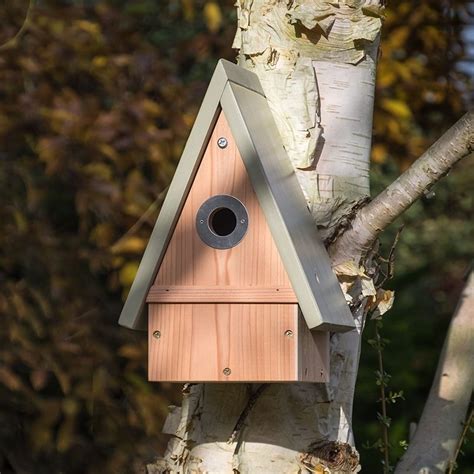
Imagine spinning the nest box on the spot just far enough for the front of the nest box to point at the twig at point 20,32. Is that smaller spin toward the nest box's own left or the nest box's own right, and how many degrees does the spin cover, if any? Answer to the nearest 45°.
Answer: approximately 135° to the nest box's own right

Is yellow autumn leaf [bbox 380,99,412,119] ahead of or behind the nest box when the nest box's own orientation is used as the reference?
behind

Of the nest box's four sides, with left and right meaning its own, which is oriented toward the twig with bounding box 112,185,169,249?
back

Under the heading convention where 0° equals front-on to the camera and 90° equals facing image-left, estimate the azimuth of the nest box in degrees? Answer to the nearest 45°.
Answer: approximately 0°
